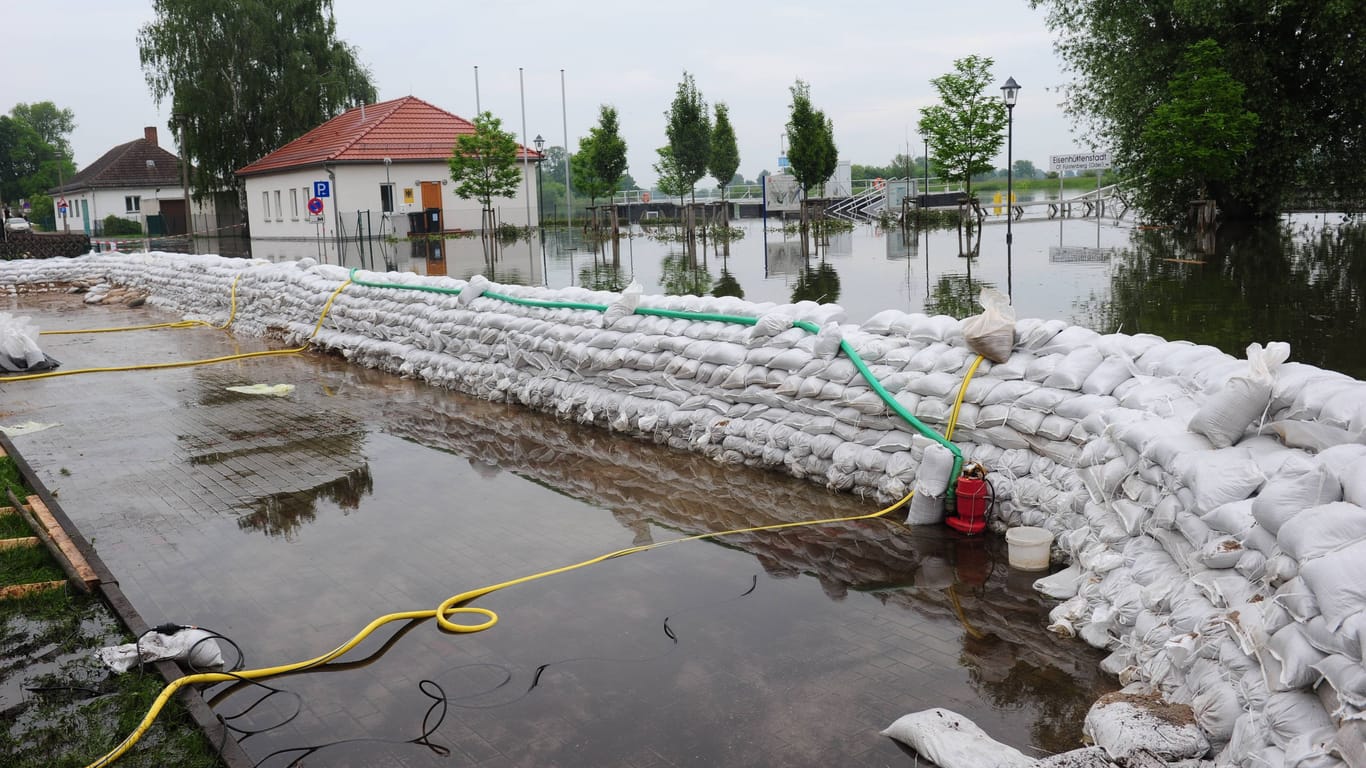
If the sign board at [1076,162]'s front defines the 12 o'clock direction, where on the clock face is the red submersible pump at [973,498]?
The red submersible pump is roughly at 12 o'clock from the sign board.

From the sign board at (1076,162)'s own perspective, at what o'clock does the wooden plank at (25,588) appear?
The wooden plank is roughly at 12 o'clock from the sign board.

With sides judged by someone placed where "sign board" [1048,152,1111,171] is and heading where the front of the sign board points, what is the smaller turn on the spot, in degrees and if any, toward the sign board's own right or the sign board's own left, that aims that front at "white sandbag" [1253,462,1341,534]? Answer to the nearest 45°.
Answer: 0° — it already faces it

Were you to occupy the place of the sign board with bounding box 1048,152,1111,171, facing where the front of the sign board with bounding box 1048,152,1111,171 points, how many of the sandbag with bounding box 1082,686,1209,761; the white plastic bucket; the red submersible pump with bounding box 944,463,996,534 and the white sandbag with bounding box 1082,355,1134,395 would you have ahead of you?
4

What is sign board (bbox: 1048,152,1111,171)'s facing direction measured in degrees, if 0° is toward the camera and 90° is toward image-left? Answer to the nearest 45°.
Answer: approximately 0°

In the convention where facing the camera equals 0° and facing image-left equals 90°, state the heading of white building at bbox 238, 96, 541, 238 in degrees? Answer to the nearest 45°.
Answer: approximately 315°

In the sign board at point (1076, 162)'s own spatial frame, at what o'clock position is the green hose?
The green hose is roughly at 12 o'clock from the sign board.
